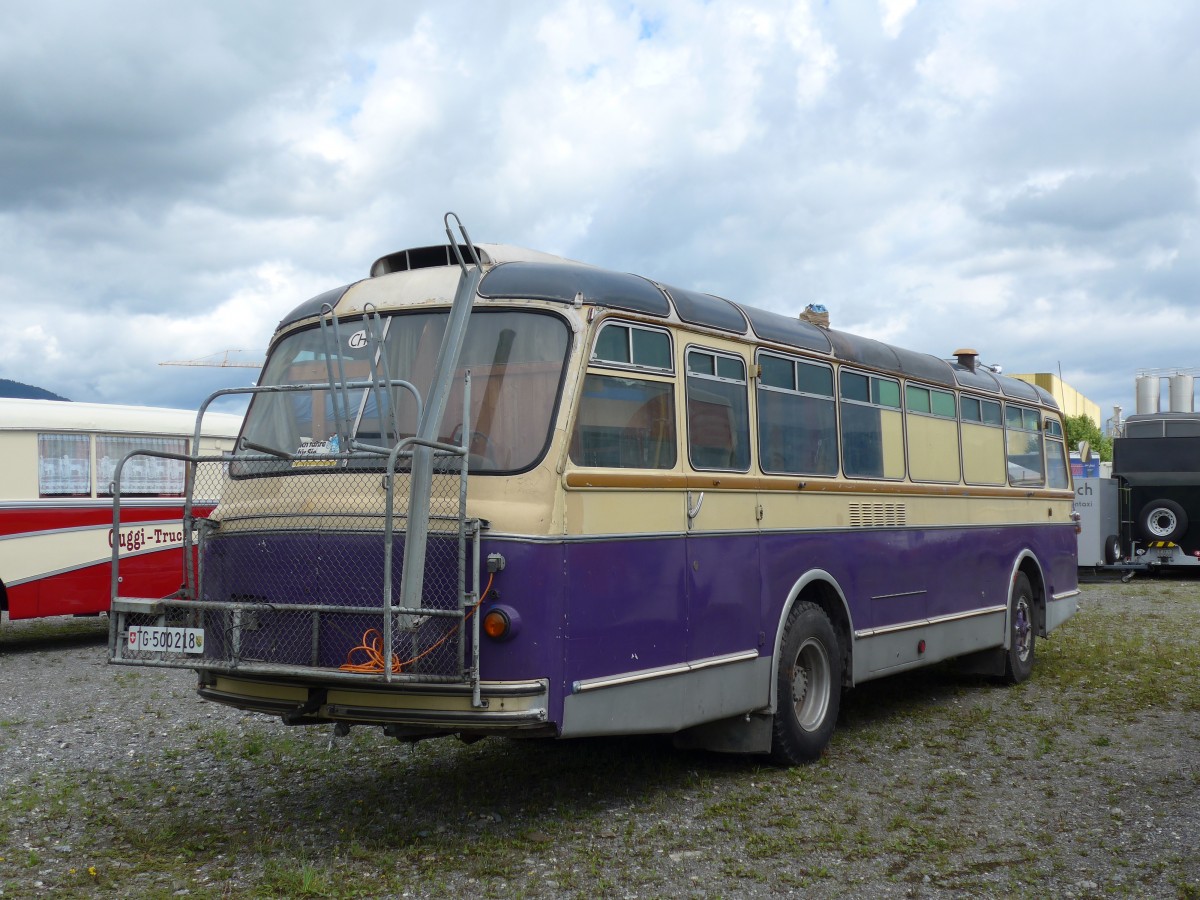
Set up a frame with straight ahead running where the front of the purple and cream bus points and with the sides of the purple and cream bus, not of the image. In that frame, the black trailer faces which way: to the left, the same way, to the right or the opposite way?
the same way
